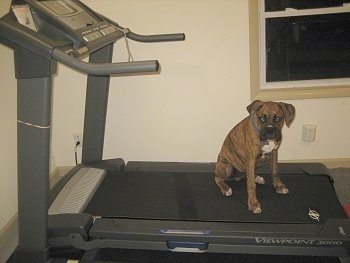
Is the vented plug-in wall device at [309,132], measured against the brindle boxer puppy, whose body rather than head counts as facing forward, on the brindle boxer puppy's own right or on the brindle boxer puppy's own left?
on the brindle boxer puppy's own left

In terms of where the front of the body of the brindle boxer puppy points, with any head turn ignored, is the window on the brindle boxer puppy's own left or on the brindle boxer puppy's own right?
on the brindle boxer puppy's own left

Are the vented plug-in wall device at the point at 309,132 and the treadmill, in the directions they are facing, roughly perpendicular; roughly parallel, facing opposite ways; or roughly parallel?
roughly perpendicular

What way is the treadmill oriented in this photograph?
to the viewer's left

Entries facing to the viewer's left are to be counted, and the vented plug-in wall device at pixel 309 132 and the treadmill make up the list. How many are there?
1

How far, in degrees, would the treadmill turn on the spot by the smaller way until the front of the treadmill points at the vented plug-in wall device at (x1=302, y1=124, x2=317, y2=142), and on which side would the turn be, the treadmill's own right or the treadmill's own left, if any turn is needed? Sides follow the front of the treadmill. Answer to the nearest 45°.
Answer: approximately 135° to the treadmill's own right

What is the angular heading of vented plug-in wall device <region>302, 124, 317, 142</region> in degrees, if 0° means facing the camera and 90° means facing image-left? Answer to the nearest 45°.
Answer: approximately 0°

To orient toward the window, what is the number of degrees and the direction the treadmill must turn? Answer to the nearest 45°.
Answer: approximately 135° to its right
